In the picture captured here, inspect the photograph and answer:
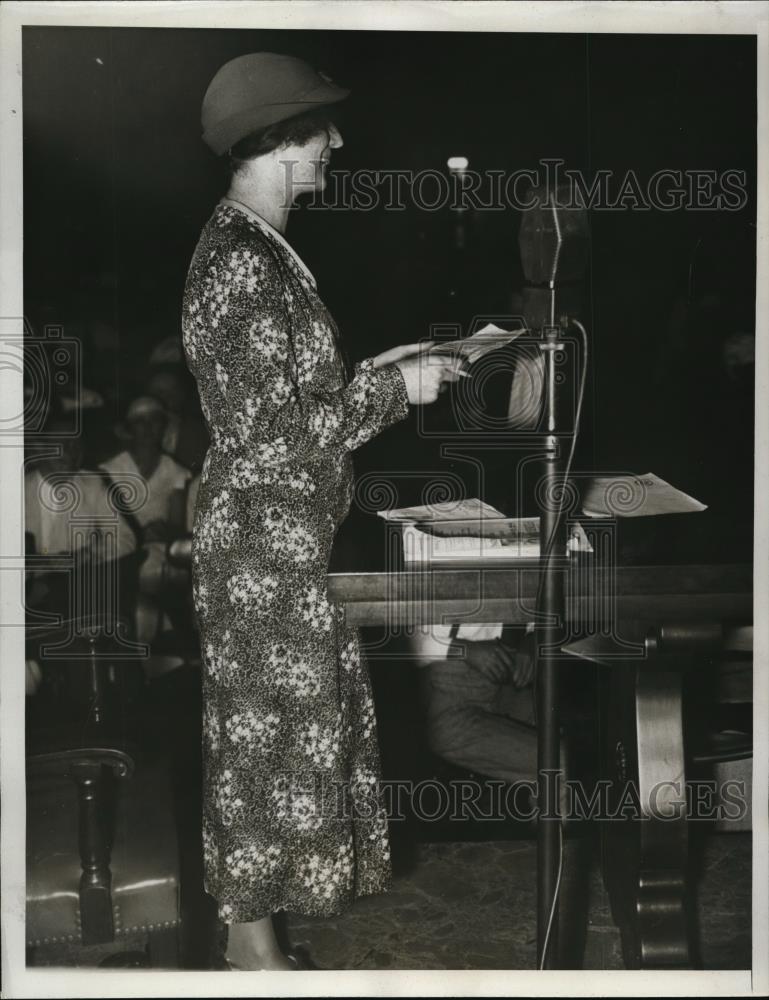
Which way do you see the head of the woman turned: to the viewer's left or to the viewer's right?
to the viewer's right

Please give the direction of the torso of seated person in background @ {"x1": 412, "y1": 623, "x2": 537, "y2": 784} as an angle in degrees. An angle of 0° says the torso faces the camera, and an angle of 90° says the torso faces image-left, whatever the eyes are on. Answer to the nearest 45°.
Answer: approximately 315°

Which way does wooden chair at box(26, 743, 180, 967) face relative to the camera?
to the viewer's right

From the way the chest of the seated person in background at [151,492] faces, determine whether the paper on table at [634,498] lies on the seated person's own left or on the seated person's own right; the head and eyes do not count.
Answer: on the seated person's own left

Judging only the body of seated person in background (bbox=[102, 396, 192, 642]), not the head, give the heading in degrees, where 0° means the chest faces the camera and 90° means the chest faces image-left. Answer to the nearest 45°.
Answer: approximately 0°

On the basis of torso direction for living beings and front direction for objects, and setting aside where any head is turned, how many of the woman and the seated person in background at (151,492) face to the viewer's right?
1

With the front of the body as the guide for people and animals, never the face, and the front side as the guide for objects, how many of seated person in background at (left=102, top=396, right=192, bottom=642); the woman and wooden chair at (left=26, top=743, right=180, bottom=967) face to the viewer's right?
2
